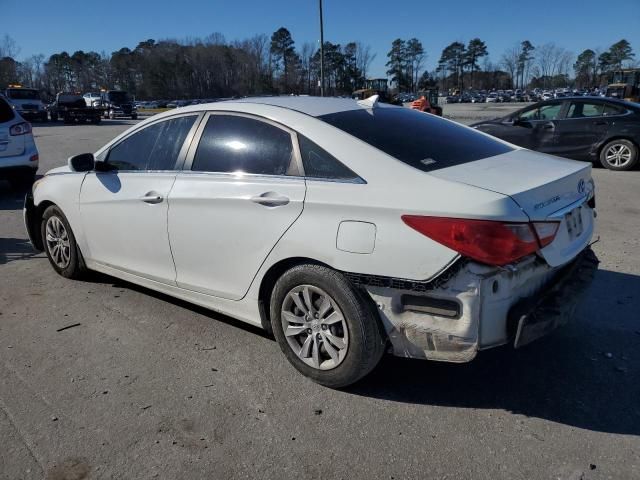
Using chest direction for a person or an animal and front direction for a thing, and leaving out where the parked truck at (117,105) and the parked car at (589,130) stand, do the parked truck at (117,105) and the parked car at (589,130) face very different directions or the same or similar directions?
very different directions

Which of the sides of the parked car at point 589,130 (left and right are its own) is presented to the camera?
left

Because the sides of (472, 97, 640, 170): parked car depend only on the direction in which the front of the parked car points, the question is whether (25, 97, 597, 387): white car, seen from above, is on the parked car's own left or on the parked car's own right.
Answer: on the parked car's own left

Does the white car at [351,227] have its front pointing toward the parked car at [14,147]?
yes

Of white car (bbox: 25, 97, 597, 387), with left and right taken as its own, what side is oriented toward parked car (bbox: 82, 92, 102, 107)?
front

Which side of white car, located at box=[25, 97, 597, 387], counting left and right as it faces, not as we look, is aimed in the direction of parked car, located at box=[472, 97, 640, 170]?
right

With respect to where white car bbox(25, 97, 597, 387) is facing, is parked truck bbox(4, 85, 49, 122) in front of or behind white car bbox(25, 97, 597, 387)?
in front

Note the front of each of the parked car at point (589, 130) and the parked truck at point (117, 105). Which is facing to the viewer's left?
the parked car at point (589, 130)

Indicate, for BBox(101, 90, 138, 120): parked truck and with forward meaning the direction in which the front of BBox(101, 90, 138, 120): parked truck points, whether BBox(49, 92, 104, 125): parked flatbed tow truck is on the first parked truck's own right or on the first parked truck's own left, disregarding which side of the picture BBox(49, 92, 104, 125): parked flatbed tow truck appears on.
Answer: on the first parked truck's own right

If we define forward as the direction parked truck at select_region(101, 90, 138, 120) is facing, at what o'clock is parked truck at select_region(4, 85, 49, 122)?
parked truck at select_region(4, 85, 49, 122) is roughly at 3 o'clock from parked truck at select_region(101, 90, 138, 120).

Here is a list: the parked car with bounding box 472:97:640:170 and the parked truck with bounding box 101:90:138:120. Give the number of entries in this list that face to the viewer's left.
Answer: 1
